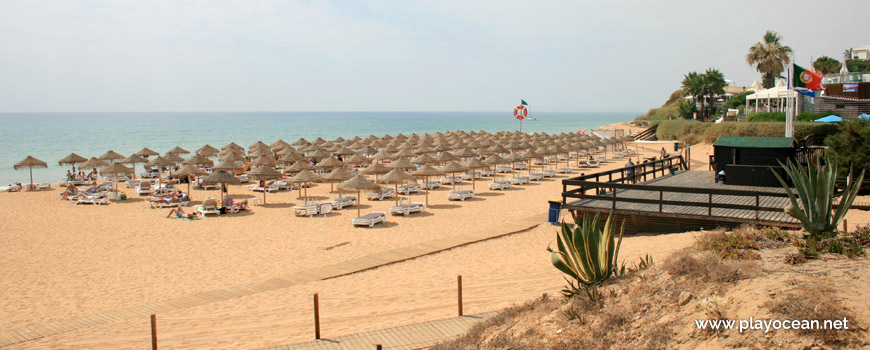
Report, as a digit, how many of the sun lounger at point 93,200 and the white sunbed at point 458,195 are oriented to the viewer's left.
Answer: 2

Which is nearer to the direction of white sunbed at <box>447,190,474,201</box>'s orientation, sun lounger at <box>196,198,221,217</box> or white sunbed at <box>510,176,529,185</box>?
the sun lounger

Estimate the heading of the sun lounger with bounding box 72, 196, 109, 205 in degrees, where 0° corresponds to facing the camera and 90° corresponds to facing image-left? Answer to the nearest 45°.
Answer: approximately 90°

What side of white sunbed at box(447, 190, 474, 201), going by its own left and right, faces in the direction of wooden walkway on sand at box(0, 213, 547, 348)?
left

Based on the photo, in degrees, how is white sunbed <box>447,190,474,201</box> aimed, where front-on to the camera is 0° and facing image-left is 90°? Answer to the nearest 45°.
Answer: approximately 90°

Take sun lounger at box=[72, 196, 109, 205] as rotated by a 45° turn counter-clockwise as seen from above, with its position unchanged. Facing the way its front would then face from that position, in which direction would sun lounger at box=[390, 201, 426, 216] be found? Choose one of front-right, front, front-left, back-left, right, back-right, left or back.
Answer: left
